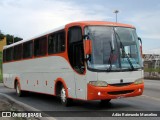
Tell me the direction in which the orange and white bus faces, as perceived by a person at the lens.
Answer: facing the viewer and to the right of the viewer
